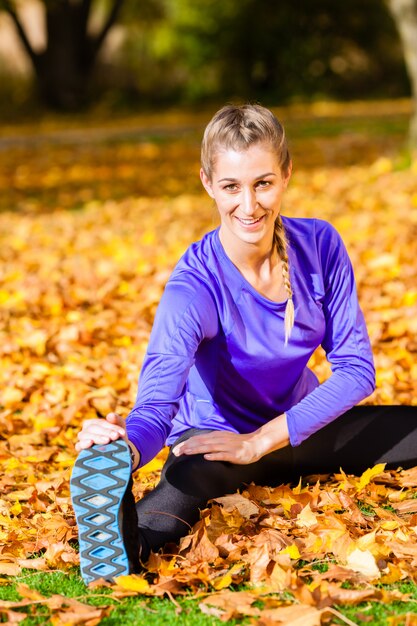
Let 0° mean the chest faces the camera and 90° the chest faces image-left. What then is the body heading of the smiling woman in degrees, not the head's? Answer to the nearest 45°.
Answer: approximately 0°

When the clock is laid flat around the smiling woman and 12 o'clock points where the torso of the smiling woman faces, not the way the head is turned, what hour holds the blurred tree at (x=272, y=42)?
The blurred tree is roughly at 6 o'clock from the smiling woman.

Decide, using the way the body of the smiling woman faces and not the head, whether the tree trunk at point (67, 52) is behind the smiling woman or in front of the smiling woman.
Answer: behind
